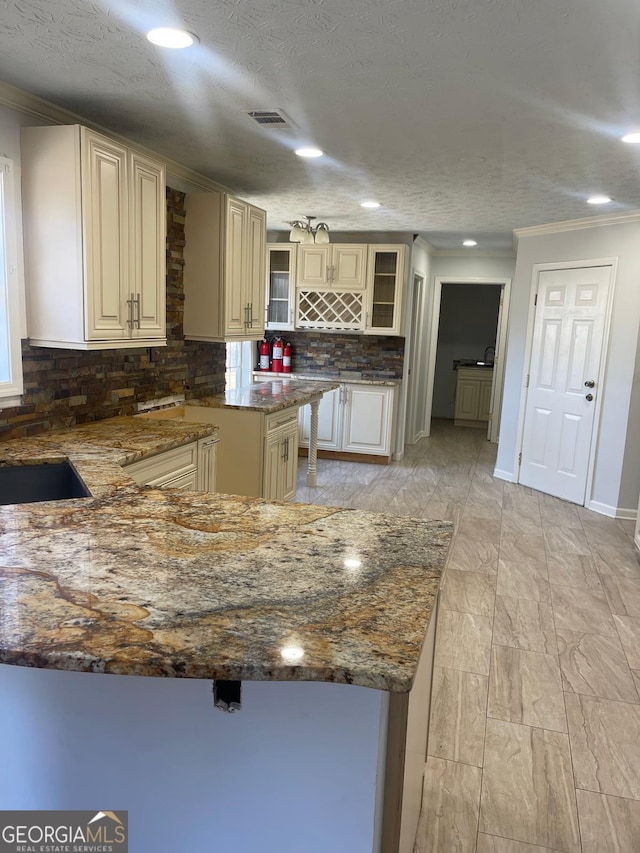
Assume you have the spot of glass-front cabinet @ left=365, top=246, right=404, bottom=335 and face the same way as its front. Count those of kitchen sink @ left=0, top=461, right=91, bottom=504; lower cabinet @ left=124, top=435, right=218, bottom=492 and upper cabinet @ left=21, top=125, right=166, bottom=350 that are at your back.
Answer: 0

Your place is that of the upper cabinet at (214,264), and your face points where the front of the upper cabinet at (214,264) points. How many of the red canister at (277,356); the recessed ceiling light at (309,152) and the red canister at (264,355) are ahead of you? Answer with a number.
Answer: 1

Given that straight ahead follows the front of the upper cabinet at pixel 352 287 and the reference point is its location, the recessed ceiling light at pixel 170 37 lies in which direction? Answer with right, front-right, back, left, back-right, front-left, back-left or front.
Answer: front

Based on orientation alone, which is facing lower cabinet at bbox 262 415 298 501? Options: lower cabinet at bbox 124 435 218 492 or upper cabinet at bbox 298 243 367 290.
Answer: the upper cabinet

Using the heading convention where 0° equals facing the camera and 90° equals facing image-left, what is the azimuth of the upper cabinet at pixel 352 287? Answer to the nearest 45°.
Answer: approximately 0°

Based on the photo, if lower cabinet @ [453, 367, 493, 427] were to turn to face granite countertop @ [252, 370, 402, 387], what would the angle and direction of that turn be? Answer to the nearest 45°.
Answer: approximately 45° to its right

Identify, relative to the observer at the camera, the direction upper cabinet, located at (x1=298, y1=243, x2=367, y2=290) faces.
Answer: facing the viewer

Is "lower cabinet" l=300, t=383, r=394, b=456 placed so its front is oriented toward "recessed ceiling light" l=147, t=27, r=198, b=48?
yes

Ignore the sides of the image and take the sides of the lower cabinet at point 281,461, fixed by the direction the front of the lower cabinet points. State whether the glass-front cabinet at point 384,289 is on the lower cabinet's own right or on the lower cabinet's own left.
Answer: on the lower cabinet's own left

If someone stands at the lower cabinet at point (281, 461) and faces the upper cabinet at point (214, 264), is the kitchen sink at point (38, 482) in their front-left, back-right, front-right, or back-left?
front-left

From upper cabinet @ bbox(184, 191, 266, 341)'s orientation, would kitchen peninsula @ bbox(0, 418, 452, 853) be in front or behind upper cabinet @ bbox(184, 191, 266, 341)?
in front

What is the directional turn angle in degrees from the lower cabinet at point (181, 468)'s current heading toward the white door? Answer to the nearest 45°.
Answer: approximately 90° to its left

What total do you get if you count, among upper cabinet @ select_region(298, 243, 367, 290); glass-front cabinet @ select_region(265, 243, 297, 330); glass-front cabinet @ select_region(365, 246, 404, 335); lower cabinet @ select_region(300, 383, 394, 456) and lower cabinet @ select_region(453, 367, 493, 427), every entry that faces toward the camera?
5

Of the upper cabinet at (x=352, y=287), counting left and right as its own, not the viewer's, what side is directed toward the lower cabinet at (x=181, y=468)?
front

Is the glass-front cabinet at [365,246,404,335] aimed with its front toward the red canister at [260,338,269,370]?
no

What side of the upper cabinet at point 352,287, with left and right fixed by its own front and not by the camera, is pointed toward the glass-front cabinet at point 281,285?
right

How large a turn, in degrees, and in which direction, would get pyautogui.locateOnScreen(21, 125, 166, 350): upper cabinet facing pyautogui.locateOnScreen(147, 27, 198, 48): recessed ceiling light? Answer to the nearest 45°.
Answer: approximately 45° to its right

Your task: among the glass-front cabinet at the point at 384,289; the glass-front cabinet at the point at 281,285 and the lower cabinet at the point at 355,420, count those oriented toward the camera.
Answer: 3

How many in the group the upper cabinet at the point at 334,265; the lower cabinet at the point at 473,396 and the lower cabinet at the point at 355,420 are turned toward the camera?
3

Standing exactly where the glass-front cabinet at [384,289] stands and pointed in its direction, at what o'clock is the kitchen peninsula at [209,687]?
The kitchen peninsula is roughly at 12 o'clock from the glass-front cabinet.

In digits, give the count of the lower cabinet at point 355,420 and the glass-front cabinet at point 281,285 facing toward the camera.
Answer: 2

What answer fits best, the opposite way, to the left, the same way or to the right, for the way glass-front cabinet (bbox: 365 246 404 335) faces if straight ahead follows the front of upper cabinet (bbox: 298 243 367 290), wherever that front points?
the same way
